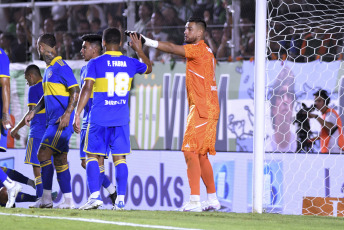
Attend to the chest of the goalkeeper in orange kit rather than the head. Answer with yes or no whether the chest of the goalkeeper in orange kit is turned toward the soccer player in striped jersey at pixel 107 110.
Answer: yes

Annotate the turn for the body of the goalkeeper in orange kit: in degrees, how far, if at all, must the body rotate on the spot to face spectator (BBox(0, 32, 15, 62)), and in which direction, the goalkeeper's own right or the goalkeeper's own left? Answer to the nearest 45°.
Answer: approximately 45° to the goalkeeper's own right

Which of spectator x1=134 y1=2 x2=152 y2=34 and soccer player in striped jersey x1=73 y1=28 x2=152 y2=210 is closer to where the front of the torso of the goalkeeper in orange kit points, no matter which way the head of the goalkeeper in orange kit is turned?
the soccer player in striped jersey

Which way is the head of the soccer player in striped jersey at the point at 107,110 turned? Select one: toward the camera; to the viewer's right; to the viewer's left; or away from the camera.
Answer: away from the camera

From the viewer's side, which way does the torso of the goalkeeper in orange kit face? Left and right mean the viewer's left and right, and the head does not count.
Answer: facing to the left of the viewer

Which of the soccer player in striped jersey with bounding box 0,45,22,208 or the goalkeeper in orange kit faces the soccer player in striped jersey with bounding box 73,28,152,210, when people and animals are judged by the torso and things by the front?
the goalkeeper in orange kit

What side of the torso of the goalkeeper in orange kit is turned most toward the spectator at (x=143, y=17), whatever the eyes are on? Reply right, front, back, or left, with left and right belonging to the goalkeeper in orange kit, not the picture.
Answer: right
